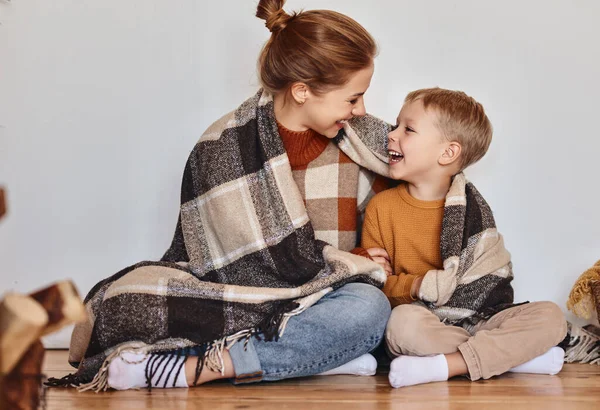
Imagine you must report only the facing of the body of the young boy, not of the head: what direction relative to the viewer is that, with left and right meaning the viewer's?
facing the viewer and to the left of the viewer

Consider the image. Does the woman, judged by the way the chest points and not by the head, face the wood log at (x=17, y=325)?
no

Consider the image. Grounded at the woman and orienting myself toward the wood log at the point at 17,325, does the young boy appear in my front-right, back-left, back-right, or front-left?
back-left

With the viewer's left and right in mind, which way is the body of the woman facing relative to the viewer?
facing the viewer and to the right of the viewer

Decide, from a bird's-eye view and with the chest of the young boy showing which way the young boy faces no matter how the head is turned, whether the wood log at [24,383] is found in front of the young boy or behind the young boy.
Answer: in front

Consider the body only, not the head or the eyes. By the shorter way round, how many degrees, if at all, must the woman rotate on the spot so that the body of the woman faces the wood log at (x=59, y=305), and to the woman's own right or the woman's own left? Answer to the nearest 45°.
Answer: approximately 45° to the woman's own right

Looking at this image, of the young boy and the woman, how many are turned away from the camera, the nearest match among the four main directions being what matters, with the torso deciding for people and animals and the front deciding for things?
0

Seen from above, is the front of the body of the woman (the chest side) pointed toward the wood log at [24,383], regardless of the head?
no
